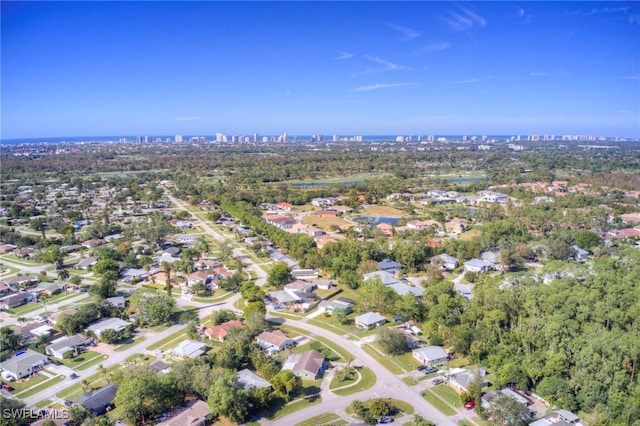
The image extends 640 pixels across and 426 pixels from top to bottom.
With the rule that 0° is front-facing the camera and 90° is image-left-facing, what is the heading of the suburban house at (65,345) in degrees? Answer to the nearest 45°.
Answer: approximately 315°

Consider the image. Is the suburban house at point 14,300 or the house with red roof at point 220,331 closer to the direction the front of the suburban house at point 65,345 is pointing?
the house with red roof

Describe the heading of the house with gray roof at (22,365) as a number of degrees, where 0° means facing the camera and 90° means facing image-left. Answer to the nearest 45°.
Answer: approximately 315°

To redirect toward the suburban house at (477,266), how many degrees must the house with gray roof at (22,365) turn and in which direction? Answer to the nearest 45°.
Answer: approximately 45° to its left

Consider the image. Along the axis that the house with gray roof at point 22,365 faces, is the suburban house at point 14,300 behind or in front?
behind

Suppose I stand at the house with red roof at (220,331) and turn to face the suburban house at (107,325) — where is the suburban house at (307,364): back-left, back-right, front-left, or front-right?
back-left

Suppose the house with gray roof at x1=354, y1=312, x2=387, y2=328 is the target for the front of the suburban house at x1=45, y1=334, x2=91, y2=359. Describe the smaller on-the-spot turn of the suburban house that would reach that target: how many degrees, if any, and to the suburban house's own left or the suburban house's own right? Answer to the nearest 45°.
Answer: approximately 45° to the suburban house's own left

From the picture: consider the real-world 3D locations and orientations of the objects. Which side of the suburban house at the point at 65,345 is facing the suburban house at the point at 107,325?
left
